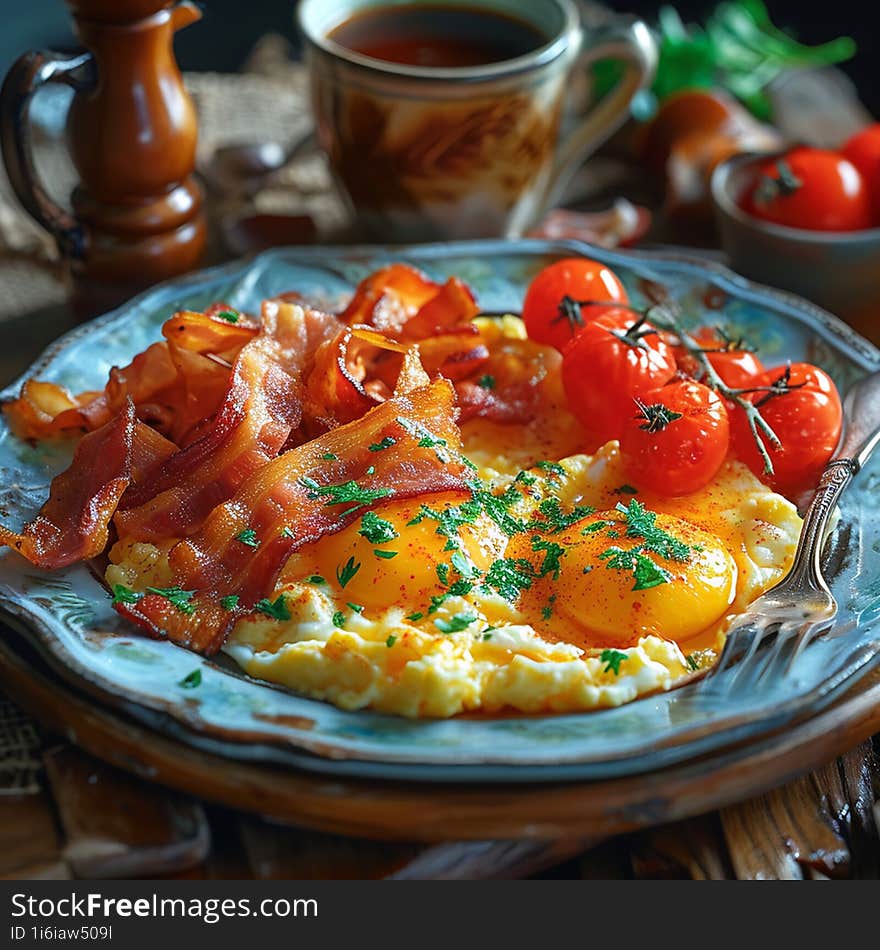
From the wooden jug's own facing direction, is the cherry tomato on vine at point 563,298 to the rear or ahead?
ahead

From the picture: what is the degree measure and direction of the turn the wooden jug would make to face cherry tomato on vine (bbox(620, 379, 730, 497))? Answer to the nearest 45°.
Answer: approximately 45° to its right

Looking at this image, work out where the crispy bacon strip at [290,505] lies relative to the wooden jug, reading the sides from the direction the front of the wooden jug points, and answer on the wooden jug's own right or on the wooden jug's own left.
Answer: on the wooden jug's own right

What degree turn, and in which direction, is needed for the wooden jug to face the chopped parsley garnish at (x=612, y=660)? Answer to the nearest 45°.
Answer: approximately 90° to its right

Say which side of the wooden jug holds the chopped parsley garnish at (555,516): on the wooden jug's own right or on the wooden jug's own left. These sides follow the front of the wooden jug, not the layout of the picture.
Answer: on the wooden jug's own right

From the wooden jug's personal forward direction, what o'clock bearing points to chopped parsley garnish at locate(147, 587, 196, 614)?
The chopped parsley garnish is roughly at 3 o'clock from the wooden jug.

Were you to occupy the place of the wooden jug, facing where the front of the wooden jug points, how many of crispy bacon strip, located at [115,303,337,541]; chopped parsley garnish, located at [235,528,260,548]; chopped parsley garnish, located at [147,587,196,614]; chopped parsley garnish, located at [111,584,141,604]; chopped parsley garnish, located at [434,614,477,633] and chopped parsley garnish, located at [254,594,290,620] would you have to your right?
6

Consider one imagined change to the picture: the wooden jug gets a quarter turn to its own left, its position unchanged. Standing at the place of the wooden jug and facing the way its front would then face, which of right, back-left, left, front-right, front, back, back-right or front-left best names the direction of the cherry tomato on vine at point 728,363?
back-right

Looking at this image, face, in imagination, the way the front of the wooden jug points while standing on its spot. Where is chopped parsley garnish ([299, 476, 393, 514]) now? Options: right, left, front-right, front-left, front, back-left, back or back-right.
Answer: right

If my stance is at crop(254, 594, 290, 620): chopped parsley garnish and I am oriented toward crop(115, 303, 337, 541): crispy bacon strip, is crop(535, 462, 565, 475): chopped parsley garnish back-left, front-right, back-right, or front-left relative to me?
front-right

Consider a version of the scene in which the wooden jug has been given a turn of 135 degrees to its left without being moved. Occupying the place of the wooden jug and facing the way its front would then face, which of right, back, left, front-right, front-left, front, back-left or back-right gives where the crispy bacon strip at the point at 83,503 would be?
back-left

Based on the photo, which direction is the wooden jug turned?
to the viewer's right

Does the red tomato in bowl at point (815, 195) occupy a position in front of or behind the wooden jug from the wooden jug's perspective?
in front

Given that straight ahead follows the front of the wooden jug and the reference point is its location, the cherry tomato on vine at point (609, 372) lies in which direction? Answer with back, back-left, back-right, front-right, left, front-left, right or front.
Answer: front-right

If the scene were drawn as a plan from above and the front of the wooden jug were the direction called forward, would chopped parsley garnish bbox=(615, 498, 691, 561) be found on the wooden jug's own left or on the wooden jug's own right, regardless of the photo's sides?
on the wooden jug's own right

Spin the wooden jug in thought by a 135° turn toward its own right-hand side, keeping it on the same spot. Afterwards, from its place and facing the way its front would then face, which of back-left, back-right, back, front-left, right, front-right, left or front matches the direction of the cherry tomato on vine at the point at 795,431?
left

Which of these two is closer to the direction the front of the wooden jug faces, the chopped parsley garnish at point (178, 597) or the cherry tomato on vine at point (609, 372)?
the cherry tomato on vine

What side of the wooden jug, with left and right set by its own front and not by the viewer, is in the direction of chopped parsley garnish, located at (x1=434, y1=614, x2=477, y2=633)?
right
